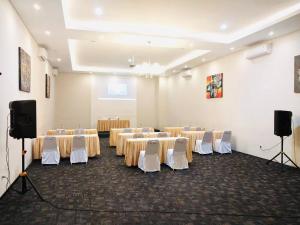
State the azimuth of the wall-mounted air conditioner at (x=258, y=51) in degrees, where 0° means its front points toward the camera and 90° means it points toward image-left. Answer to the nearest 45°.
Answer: approximately 45°

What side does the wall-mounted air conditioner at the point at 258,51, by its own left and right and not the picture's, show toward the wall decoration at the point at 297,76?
left

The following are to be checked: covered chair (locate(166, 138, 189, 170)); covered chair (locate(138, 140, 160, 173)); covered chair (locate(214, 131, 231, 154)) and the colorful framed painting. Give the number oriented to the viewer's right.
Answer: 0

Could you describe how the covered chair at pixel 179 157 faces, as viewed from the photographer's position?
facing away from the viewer and to the left of the viewer

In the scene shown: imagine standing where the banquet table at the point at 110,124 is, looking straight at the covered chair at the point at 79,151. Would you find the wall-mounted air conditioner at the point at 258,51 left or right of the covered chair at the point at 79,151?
left

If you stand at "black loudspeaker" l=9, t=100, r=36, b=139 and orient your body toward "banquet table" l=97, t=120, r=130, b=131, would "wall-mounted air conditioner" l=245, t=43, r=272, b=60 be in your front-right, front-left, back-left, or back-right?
front-right

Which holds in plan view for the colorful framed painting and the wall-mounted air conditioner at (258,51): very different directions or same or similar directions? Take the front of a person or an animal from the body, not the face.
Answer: same or similar directions

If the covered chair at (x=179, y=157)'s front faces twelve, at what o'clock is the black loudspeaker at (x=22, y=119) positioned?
The black loudspeaker is roughly at 9 o'clock from the covered chair.

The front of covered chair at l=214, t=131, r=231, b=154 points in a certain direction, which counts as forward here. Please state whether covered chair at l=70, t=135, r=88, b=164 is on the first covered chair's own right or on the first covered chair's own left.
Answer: on the first covered chair's own left

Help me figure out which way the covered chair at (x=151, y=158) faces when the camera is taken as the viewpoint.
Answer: facing away from the viewer and to the left of the viewer

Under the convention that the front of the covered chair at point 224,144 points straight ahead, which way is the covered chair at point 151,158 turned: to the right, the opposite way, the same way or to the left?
the same way

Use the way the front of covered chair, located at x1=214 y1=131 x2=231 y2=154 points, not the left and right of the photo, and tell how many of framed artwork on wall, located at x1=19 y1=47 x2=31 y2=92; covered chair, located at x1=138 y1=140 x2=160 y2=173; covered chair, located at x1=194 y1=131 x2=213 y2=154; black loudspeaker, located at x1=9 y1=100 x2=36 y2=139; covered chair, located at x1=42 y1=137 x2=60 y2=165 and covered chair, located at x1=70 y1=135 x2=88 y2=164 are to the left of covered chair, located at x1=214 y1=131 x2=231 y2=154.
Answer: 6

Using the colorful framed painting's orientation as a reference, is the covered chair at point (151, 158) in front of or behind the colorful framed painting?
in front

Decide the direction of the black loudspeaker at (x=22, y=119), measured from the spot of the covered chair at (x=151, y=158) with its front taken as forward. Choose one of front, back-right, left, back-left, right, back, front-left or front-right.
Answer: left

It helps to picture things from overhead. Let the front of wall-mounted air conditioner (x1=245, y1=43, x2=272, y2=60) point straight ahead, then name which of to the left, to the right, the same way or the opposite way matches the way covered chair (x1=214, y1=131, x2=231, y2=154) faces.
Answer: to the right

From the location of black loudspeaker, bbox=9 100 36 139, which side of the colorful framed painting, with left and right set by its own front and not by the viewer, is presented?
front

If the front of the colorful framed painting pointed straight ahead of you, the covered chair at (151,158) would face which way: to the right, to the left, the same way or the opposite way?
to the right

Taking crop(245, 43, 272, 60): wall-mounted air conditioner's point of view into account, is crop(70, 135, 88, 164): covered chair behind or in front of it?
in front

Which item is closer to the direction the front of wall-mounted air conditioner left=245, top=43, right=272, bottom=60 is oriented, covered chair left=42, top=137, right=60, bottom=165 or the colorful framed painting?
the covered chair
